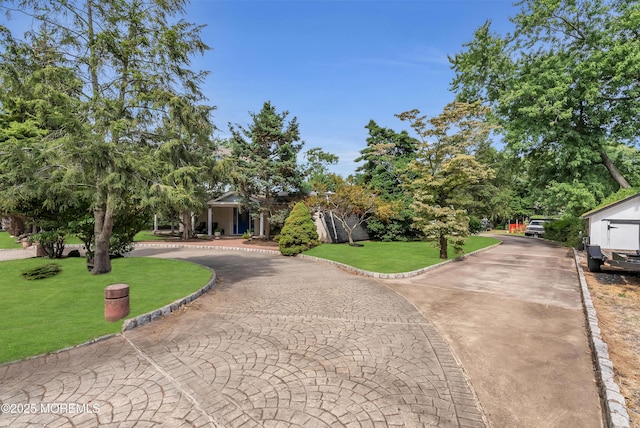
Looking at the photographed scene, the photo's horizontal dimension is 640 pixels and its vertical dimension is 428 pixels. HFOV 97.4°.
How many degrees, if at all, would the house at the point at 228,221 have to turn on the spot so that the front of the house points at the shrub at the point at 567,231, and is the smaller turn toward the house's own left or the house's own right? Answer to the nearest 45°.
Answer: approximately 45° to the house's own left

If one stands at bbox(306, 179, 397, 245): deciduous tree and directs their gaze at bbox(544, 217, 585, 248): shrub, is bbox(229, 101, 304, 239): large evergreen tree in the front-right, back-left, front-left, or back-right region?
back-left

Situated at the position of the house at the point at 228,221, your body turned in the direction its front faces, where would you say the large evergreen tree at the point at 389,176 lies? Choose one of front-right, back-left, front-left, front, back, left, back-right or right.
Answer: front-left

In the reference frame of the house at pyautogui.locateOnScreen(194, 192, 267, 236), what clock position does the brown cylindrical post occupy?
The brown cylindrical post is roughly at 12 o'clock from the house.

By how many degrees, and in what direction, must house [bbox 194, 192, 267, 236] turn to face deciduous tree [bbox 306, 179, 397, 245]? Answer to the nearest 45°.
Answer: approximately 45° to its left

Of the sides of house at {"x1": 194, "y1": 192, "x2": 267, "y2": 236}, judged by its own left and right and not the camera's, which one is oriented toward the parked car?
left

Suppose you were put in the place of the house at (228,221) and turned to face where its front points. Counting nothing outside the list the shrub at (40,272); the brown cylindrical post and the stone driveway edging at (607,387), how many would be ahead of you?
3

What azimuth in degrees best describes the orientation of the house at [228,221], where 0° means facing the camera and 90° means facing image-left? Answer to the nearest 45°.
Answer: approximately 0°

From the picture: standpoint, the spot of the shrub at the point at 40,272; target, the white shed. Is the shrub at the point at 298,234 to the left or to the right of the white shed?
left
